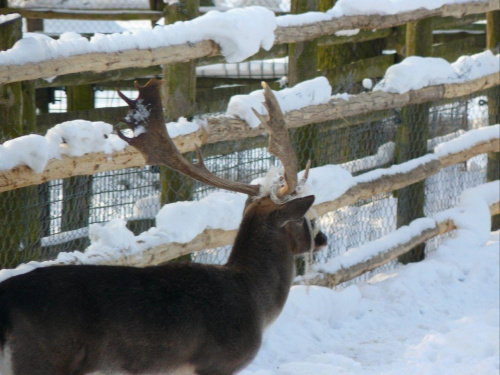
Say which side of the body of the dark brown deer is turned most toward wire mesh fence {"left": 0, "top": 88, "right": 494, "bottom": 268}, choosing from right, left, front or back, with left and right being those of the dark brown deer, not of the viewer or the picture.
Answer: left

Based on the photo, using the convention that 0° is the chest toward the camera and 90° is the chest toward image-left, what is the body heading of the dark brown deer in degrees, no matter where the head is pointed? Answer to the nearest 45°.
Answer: approximately 270°

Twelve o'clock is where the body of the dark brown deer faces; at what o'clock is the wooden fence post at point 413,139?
The wooden fence post is roughly at 10 o'clock from the dark brown deer.

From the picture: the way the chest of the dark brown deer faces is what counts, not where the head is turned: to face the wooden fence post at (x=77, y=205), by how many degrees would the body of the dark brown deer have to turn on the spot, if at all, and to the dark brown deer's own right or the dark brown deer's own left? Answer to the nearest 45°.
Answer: approximately 90° to the dark brown deer's own left

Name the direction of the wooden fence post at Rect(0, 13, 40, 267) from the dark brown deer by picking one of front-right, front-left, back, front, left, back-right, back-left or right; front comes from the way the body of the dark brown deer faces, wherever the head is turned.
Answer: back-left

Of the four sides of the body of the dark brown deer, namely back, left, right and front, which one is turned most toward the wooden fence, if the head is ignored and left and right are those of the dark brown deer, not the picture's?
left
